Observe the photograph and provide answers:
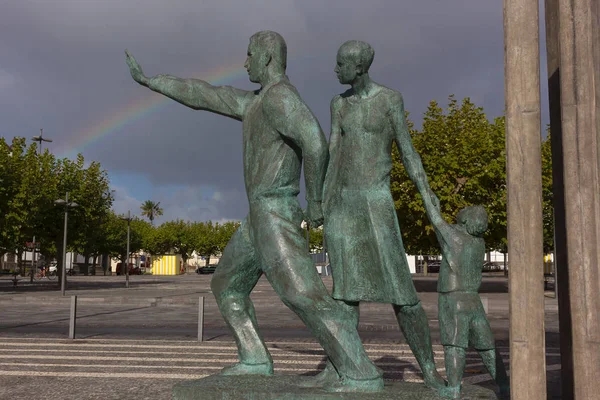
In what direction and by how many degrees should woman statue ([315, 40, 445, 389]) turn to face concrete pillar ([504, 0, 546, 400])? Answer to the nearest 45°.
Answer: approximately 90° to its left

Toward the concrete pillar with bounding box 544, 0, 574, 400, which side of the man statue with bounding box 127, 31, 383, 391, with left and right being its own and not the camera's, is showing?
back

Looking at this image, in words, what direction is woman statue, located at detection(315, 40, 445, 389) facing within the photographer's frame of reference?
facing the viewer and to the left of the viewer

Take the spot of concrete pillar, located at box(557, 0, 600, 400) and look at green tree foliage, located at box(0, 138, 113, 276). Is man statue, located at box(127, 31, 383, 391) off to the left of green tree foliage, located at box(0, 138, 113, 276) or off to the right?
left

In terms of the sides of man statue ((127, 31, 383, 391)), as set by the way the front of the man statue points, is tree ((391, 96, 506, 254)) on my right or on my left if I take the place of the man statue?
on my right

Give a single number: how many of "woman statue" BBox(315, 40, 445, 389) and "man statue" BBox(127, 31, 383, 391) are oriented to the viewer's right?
0

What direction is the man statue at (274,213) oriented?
to the viewer's left

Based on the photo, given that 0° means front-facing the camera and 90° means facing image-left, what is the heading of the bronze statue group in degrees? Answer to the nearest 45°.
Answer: approximately 90°

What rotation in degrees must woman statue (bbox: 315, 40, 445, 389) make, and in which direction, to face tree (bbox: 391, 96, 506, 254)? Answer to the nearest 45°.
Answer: approximately 135° to its right

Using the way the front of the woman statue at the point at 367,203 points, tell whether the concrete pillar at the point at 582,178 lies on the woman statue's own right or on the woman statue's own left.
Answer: on the woman statue's own left

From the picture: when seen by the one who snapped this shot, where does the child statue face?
facing away from the viewer and to the left of the viewer

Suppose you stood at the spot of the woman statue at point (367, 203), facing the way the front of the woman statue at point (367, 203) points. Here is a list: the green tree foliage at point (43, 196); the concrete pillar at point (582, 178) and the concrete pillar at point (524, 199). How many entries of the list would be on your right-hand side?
1
